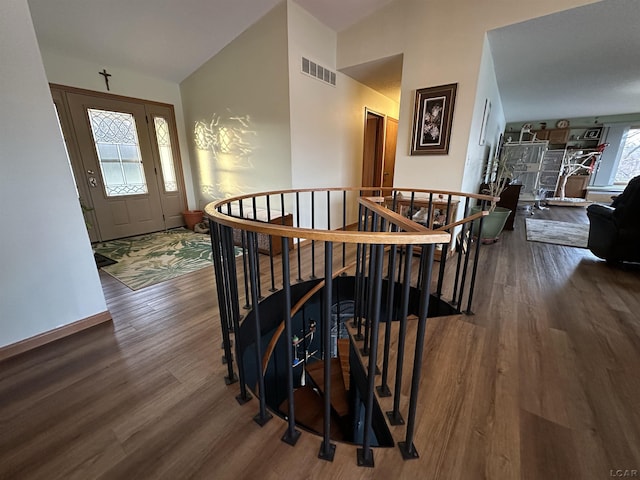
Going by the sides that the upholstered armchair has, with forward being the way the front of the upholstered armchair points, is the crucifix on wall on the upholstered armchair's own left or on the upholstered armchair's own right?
on the upholstered armchair's own left

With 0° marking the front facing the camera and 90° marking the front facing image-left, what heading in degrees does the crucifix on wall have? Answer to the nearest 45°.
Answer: approximately 315°

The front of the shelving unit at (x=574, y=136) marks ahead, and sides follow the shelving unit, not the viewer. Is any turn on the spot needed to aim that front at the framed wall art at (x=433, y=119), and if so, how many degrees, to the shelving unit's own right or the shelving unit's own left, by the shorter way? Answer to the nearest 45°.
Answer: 0° — it already faces it

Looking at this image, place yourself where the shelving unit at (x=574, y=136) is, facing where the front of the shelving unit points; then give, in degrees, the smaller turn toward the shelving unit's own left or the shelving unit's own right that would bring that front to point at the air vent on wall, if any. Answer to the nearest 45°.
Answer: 0° — it already faces it

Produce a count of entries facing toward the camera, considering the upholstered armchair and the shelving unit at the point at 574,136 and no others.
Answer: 1

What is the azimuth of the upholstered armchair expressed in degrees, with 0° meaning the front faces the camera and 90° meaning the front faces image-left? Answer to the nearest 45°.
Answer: approximately 135°

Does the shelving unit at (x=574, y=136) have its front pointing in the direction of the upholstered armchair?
yes
